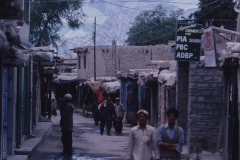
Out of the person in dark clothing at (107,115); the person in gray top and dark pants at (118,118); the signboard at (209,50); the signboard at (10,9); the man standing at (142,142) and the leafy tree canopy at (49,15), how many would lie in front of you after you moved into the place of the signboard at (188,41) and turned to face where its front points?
3

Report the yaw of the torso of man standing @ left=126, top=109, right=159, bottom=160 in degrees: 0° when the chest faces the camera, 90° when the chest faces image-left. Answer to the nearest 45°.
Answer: approximately 0°

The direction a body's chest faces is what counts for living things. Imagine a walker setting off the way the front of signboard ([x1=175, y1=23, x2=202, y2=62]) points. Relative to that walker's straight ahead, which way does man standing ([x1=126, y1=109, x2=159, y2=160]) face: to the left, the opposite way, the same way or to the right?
the same way

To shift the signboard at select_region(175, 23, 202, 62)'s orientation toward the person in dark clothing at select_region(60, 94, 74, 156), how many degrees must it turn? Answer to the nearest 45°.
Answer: approximately 90° to its right

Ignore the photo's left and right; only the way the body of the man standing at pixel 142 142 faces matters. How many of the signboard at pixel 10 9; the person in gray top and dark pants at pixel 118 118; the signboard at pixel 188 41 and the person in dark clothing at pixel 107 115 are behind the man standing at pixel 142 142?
3

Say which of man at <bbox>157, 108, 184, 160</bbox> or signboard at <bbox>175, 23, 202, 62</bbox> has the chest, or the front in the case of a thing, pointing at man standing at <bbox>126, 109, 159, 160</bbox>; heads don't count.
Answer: the signboard

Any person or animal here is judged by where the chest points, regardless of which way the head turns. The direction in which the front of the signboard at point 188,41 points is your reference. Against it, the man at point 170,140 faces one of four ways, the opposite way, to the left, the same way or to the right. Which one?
the same way

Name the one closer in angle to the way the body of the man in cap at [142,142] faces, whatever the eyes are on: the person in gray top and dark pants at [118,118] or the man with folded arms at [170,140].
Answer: the man with folded arms

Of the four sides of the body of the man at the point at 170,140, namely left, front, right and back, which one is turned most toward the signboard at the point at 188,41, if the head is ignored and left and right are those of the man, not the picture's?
back

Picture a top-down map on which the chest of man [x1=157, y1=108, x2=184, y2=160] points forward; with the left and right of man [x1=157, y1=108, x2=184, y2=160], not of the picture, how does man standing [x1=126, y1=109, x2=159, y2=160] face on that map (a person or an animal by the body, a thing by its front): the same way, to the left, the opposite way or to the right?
the same way

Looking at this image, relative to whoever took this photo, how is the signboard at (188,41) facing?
facing the viewer

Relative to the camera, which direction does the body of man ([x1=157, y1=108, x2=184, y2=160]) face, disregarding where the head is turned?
toward the camera

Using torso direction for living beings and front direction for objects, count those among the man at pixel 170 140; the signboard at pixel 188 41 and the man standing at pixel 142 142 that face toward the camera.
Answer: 3
